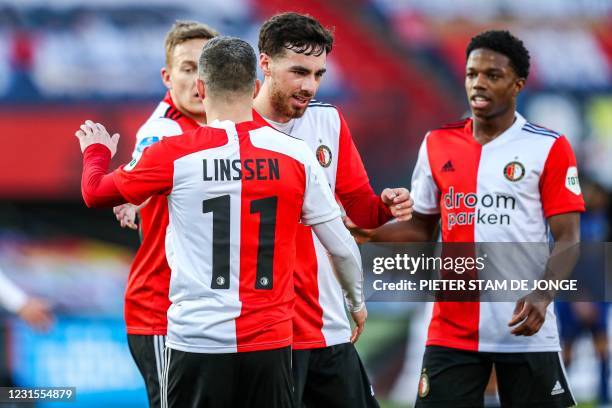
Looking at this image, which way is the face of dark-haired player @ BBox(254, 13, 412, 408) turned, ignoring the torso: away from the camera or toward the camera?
toward the camera

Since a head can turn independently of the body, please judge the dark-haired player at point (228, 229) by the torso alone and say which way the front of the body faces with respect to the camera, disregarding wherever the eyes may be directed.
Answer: away from the camera

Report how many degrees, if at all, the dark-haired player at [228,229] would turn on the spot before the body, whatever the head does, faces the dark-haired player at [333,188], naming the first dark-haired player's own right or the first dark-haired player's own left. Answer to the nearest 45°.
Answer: approximately 45° to the first dark-haired player's own right

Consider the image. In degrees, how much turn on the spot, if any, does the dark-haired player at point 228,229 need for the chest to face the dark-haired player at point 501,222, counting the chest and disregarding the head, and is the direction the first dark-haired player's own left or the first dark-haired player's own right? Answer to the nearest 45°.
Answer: approximately 45° to the first dark-haired player's own right

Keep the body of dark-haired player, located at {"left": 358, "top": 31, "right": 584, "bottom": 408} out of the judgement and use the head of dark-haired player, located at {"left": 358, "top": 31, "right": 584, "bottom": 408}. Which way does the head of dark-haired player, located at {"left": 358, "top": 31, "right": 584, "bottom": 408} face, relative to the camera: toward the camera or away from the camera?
toward the camera
